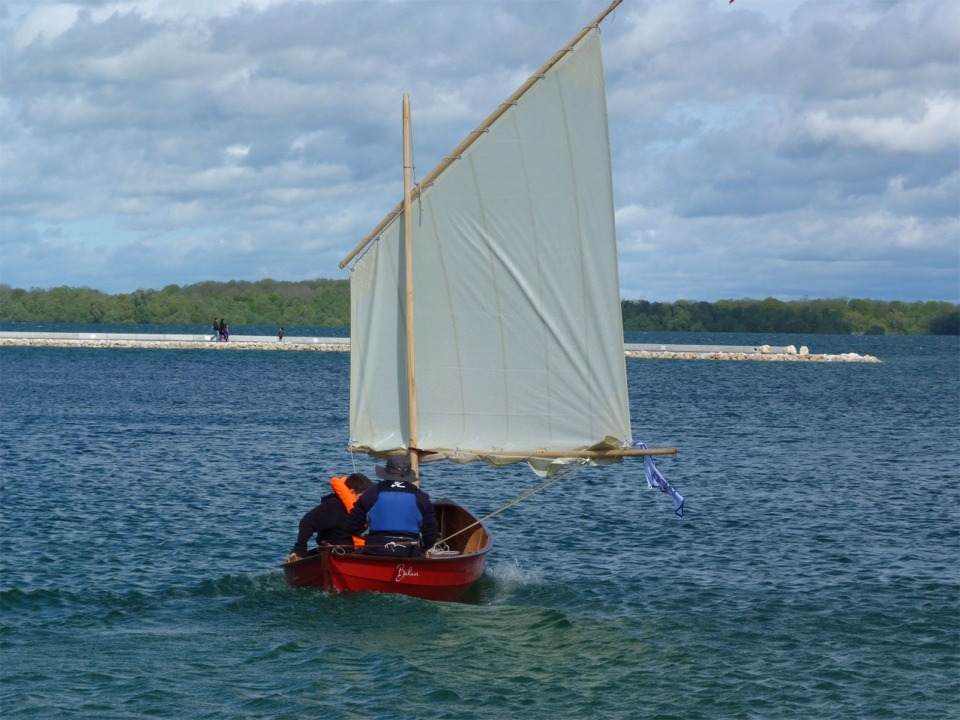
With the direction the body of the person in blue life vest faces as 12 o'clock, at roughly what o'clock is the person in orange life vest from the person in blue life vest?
The person in orange life vest is roughly at 10 o'clock from the person in blue life vest.

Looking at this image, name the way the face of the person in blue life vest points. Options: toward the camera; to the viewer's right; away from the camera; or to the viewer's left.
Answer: away from the camera

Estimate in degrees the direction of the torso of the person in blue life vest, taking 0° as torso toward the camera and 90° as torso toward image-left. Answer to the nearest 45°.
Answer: approximately 180°
